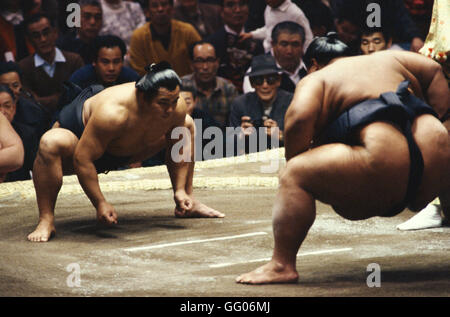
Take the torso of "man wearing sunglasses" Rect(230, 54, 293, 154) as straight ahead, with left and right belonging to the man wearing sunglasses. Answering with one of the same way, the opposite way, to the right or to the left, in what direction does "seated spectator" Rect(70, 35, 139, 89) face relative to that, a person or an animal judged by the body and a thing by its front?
the same way

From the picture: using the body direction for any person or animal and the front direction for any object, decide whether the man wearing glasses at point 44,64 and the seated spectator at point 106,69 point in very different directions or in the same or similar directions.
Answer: same or similar directions

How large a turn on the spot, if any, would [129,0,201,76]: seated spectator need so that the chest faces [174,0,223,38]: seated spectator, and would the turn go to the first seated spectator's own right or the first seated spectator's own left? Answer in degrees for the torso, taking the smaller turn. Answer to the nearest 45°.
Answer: approximately 135° to the first seated spectator's own left

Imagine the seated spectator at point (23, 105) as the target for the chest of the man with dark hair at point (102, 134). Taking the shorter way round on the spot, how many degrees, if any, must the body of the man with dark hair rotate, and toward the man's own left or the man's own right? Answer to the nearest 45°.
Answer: approximately 135° to the man's own left

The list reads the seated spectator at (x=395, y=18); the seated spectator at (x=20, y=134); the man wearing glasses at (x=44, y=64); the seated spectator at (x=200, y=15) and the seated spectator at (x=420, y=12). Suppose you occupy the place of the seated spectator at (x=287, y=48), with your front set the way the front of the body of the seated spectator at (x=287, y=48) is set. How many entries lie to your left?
2

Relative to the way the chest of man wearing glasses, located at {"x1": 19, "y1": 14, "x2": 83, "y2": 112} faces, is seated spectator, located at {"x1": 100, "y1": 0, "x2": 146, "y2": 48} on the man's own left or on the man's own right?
on the man's own left

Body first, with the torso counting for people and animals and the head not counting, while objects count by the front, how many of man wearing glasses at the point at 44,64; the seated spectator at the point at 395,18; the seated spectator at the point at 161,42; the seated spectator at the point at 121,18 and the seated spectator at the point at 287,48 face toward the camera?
5

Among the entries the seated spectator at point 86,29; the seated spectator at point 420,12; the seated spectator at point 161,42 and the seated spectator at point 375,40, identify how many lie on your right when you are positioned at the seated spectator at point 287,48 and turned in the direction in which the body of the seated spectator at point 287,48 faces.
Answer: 2

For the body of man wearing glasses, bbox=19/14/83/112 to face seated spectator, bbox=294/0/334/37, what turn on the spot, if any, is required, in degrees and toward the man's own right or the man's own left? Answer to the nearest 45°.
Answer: approximately 90° to the man's own left

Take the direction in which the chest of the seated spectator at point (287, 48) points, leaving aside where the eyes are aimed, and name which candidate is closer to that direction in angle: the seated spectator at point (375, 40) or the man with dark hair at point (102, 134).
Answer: the man with dark hair

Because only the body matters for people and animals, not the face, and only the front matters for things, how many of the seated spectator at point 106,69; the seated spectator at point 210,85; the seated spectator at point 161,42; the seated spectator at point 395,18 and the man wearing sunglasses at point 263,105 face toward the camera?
5

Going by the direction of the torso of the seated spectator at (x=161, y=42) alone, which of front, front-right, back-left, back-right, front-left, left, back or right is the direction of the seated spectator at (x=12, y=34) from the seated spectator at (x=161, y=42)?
right

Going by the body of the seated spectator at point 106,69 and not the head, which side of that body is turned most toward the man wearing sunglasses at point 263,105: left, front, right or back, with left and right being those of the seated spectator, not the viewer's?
left

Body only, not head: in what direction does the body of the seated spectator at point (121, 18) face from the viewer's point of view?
toward the camera

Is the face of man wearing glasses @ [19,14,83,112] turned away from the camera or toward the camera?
toward the camera

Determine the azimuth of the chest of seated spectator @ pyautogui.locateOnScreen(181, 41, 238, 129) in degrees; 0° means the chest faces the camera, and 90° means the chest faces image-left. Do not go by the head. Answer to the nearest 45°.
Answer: approximately 0°

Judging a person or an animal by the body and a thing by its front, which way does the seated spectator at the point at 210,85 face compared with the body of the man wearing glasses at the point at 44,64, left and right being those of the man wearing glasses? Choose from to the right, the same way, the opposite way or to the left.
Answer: the same way

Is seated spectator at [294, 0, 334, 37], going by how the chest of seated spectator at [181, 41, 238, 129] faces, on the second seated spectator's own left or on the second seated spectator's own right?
on the second seated spectator's own left

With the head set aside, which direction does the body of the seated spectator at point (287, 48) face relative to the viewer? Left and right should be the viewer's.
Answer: facing the viewer

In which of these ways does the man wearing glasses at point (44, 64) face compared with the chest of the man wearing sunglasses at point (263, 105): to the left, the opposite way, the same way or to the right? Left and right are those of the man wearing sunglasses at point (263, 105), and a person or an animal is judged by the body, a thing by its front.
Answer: the same way

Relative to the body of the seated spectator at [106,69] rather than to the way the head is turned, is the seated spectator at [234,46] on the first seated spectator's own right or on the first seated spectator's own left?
on the first seated spectator's own left
